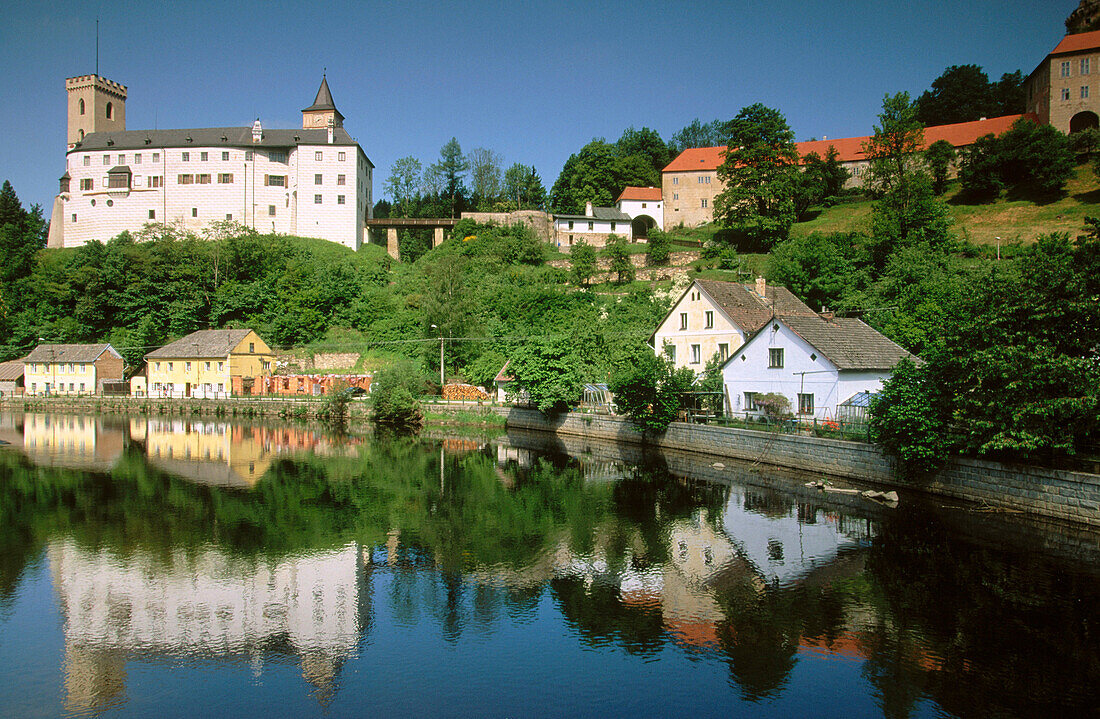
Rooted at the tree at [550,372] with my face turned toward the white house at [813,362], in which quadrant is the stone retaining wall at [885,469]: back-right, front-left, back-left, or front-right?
front-right

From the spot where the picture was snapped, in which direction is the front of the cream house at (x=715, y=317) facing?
facing the viewer and to the left of the viewer

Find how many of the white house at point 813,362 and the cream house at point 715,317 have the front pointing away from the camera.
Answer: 0

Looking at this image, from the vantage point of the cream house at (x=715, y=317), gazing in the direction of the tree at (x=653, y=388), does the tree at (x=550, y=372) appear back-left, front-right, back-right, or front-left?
front-right

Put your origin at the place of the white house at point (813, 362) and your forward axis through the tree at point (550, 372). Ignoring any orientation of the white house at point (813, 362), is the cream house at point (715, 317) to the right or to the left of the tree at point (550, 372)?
right

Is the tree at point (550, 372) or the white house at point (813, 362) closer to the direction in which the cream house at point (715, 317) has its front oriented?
the tree

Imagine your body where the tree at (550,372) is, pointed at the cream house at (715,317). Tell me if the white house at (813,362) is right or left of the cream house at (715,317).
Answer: right

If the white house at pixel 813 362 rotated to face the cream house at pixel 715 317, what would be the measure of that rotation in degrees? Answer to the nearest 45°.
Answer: approximately 90° to its right

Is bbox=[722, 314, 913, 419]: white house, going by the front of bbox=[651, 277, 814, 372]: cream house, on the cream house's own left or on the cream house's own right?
on the cream house's own left
